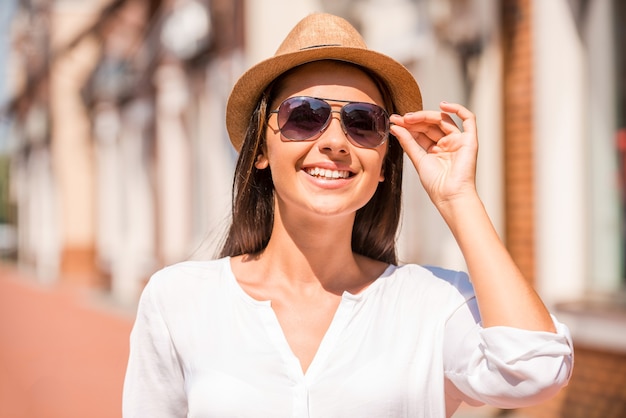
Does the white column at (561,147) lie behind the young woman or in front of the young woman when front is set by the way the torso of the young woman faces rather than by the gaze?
behind

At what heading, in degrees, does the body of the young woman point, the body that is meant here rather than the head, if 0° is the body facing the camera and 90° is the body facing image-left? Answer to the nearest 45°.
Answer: approximately 0°

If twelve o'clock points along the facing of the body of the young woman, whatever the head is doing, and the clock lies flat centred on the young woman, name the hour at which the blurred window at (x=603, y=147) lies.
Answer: The blurred window is roughly at 7 o'clock from the young woman.
